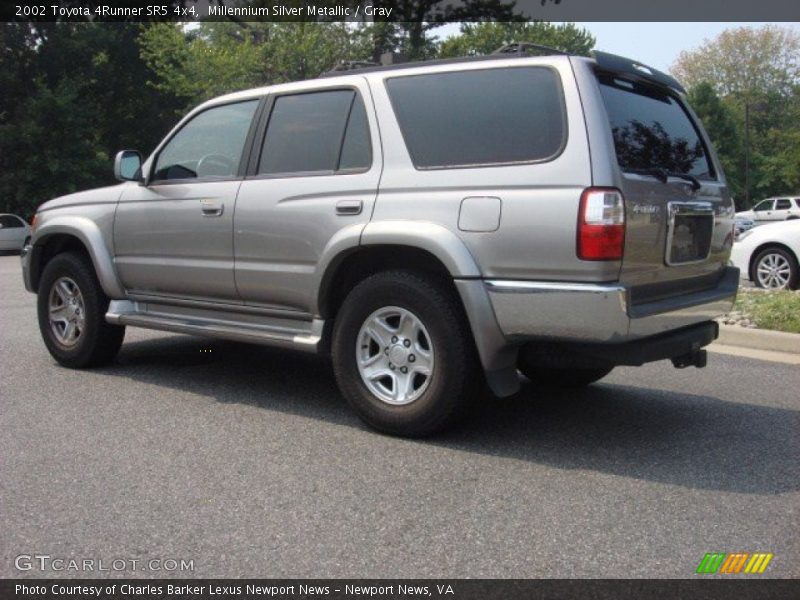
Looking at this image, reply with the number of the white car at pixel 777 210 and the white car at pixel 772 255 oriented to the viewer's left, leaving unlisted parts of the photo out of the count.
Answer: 2

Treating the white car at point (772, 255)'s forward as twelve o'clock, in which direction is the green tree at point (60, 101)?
The green tree is roughly at 1 o'clock from the white car.

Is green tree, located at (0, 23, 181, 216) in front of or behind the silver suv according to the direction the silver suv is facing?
in front

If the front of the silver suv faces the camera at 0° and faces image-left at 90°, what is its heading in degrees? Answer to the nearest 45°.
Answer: approximately 135°

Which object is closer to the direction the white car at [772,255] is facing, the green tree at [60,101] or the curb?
the green tree

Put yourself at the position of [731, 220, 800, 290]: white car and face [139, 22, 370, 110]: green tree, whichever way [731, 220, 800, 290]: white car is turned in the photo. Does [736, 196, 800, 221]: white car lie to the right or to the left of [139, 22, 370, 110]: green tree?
right

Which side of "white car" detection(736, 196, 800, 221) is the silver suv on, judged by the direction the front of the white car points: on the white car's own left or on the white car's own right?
on the white car's own left

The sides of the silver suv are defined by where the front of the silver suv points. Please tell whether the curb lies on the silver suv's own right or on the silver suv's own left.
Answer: on the silver suv's own right

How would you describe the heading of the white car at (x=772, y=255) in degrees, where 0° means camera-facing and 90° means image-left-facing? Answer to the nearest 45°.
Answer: approximately 90°

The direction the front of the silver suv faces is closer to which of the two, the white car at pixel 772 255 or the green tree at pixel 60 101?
the green tree

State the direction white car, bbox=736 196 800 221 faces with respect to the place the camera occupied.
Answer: facing to the left of the viewer

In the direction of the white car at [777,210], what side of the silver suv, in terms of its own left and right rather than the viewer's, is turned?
right
